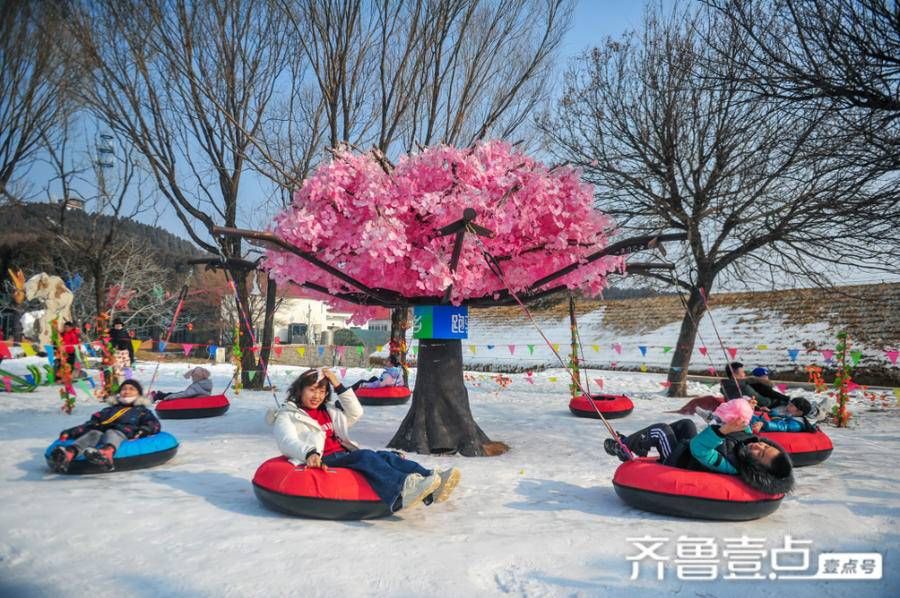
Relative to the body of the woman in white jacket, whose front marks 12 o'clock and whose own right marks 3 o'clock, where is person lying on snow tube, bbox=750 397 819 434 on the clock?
The person lying on snow tube is roughly at 10 o'clock from the woman in white jacket.

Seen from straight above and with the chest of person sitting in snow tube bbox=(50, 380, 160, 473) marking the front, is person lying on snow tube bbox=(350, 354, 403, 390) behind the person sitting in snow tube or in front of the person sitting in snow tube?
behind

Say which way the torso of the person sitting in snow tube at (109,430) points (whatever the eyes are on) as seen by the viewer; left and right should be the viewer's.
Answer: facing the viewer and to the left of the viewer

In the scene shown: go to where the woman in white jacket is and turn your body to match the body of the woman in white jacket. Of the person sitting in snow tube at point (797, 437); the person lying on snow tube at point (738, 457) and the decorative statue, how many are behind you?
1

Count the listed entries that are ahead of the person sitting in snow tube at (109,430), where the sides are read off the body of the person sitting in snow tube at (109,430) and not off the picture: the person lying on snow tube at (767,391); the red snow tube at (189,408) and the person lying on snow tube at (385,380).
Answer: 0

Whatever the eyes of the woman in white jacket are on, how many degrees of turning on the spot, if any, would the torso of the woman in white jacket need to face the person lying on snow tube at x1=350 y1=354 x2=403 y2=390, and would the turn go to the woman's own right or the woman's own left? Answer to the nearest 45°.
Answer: approximately 135° to the woman's own left

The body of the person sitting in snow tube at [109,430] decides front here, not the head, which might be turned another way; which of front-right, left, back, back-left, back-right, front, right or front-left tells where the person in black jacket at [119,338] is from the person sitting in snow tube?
back-right

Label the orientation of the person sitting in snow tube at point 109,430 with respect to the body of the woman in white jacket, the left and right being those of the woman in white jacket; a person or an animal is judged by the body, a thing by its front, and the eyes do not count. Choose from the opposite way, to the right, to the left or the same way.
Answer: to the right

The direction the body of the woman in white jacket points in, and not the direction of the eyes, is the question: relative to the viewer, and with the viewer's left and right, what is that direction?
facing the viewer and to the right of the viewer

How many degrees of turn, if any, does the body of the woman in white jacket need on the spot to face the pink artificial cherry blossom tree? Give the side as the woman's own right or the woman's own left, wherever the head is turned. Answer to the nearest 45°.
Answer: approximately 90° to the woman's own left

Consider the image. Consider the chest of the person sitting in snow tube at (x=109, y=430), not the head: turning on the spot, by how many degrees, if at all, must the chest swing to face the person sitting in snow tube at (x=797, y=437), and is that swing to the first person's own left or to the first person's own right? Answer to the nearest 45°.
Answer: approximately 90° to the first person's own left

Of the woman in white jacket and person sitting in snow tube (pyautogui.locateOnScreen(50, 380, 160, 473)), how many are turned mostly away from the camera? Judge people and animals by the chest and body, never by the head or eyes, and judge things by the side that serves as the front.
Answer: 0

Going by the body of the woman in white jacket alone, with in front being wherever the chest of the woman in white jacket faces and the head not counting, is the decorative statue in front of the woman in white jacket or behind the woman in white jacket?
behind

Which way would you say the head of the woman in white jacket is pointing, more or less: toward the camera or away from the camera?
toward the camera

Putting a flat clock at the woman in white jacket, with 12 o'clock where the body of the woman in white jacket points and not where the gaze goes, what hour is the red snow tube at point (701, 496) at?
The red snow tube is roughly at 11 o'clock from the woman in white jacket.

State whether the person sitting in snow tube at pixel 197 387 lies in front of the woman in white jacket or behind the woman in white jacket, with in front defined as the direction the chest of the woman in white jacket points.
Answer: behind
